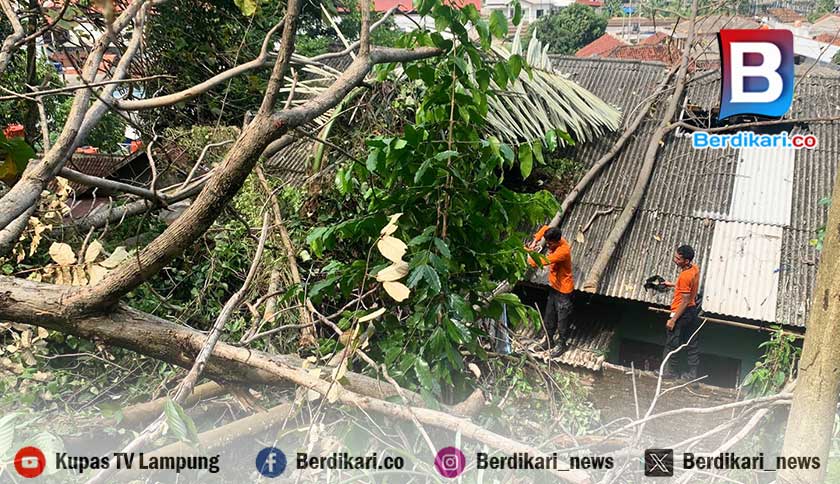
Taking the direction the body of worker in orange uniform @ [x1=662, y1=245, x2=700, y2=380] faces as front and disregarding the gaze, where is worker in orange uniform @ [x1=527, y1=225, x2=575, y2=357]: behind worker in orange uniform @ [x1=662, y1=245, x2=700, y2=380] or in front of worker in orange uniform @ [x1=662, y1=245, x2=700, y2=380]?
in front

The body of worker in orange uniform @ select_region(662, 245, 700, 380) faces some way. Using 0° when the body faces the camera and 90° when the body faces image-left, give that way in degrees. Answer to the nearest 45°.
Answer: approximately 90°

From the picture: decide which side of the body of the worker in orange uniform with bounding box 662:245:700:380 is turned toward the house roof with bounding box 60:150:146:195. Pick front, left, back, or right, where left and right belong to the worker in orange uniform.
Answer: front
